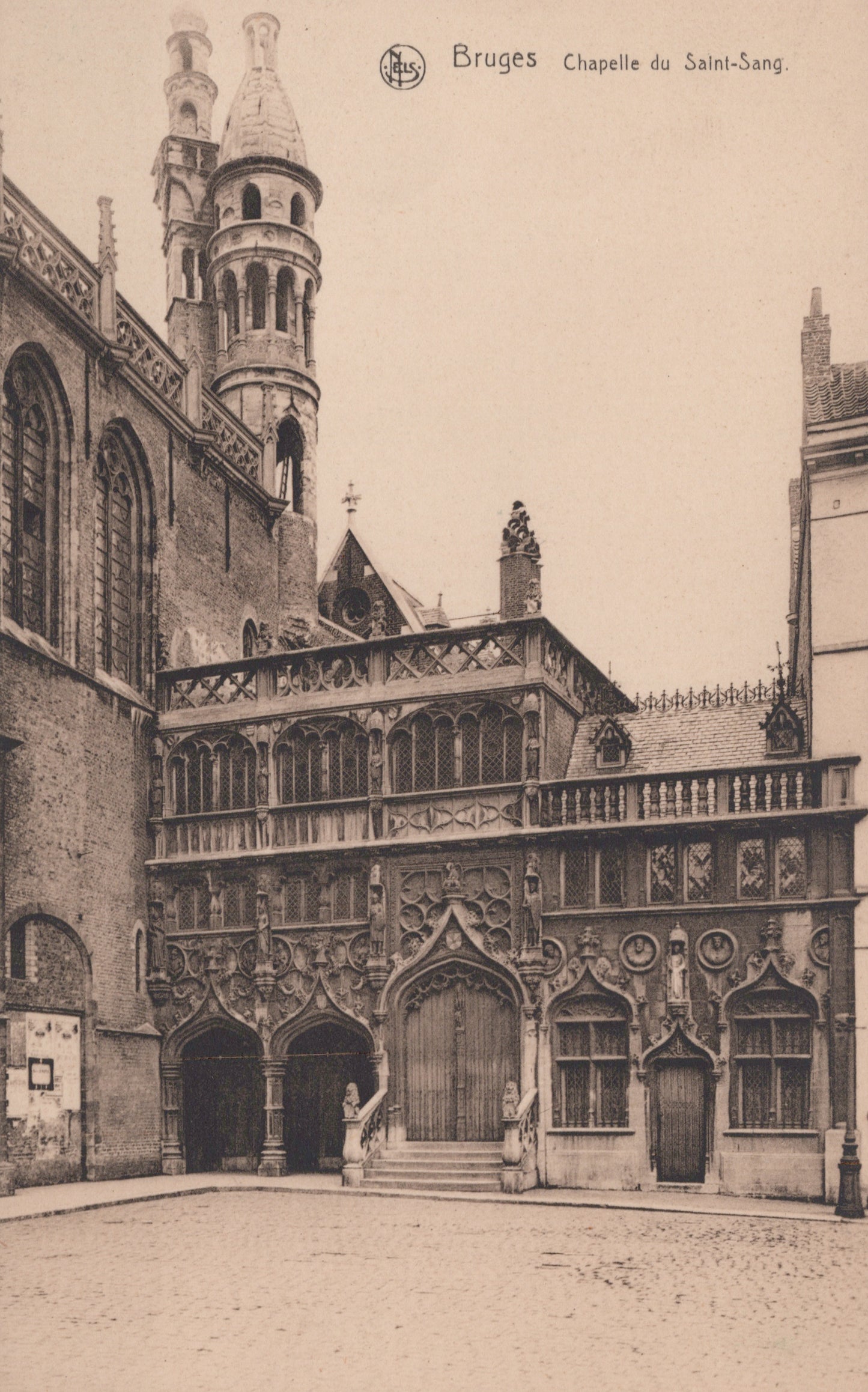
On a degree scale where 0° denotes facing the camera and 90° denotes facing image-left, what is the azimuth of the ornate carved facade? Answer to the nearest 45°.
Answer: approximately 0°
